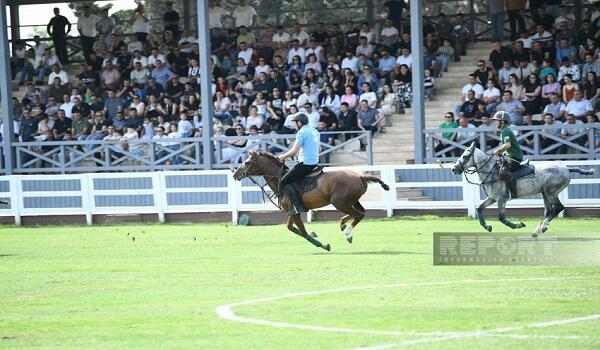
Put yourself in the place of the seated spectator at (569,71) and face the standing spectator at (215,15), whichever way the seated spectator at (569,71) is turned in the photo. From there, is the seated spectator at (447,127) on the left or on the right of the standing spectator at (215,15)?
left

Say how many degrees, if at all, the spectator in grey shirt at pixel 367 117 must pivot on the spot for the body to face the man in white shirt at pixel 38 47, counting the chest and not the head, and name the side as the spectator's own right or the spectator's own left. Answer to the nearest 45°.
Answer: approximately 90° to the spectator's own right

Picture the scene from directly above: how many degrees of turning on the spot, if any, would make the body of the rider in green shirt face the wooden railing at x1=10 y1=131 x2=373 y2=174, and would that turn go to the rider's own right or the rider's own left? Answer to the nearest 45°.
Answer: approximately 45° to the rider's own right

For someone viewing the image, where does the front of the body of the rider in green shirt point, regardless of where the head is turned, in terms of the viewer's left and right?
facing to the left of the viewer

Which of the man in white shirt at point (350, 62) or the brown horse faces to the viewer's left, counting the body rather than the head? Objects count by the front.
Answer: the brown horse

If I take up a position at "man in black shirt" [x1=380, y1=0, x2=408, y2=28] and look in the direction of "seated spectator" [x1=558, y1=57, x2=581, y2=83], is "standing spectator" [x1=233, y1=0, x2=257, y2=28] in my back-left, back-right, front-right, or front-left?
back-right

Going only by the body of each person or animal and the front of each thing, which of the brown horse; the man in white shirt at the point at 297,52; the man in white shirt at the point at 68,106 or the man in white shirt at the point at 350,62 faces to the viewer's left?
the brown horse

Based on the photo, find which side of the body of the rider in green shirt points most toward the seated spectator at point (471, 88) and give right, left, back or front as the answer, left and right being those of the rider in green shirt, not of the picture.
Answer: right

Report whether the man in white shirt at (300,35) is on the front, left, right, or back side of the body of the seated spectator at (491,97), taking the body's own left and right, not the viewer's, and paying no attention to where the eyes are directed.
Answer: right

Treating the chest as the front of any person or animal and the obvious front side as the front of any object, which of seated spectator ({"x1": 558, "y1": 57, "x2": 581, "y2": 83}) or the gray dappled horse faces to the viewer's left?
the gray dappled horse
